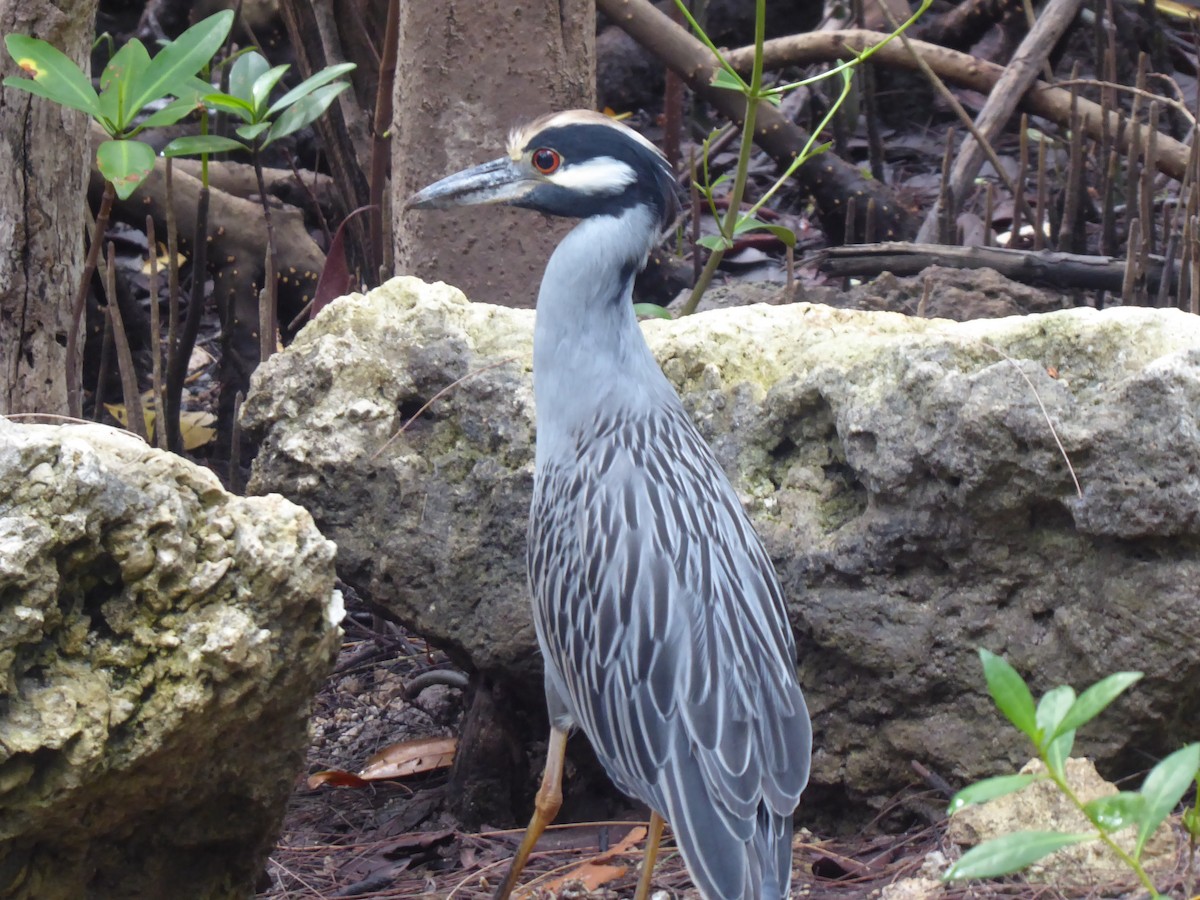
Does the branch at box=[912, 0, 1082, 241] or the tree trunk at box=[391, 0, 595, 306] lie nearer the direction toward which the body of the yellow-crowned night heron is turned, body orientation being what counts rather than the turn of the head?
the tree trunk

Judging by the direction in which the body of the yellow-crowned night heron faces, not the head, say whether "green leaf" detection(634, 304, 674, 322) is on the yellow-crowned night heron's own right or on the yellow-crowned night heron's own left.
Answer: on the yellow-crowned night heron's own right

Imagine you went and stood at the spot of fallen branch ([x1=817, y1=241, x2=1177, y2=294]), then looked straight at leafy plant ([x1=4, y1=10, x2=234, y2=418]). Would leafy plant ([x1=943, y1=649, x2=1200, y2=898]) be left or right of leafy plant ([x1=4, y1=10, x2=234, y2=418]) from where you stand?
left

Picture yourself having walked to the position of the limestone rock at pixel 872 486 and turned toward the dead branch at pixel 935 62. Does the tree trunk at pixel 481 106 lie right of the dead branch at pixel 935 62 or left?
left

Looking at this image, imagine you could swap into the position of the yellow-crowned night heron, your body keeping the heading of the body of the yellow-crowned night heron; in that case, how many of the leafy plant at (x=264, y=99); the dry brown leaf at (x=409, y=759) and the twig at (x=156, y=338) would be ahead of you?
3

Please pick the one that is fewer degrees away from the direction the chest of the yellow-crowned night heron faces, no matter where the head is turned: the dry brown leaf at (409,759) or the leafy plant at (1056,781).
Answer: the dry brown leaf

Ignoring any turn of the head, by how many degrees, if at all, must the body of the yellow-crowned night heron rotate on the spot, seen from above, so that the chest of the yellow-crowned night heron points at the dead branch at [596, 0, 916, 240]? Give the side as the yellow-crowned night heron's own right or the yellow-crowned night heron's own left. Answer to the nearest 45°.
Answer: approximately 45° to the yellow-crowned night heron's own right

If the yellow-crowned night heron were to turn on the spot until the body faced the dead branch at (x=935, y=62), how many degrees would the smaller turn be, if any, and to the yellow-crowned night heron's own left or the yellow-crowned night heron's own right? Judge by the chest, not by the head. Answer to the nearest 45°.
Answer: approximately 45° to the yellow-crowned night heron's own right

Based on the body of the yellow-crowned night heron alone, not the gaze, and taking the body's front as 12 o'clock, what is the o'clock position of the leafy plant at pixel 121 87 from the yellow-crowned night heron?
The leafy plant is roughly at 11 o'clock from the yellow-crowned night heron.

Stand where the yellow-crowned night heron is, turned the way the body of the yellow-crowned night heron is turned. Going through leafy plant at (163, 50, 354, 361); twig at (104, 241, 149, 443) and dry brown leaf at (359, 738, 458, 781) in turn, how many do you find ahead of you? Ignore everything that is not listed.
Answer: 3

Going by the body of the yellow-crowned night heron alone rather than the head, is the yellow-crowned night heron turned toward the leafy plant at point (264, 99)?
yes

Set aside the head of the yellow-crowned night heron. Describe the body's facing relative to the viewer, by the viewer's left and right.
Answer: facing away from the viewer and to the left of the viewer

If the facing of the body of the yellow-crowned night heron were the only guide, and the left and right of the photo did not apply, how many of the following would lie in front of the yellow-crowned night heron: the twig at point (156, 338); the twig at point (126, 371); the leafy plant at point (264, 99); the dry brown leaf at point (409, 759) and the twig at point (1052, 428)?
4

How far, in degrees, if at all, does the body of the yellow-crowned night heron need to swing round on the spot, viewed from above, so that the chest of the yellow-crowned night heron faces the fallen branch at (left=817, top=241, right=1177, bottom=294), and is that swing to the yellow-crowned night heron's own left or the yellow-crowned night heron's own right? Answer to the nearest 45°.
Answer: approximately 90° to the yellow-crowned night heron's own right

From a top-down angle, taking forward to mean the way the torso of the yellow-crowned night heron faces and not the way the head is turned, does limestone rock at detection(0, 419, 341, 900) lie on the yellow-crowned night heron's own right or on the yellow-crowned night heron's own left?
on the yellow-crowned night heron's own left

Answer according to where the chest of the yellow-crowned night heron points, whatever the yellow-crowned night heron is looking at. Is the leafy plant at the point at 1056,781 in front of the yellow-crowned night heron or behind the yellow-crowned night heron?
behind
